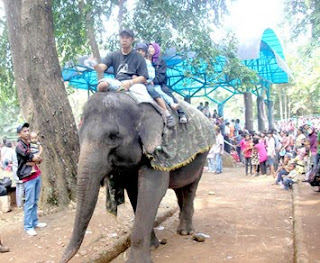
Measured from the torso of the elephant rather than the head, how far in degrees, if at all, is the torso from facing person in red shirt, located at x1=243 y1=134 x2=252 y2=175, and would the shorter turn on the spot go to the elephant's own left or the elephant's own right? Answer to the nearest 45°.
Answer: approximately 180°

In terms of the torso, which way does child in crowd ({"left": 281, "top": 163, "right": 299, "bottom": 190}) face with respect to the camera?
to the viewer's left

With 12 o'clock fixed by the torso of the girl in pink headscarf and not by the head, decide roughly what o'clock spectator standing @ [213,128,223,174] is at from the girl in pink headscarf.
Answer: The spectator standing is roughly at 5 o'clock from the girl in pink headscarf.

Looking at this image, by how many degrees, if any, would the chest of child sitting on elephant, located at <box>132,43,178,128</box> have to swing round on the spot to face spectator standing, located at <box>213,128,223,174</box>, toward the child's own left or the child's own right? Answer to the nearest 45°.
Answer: approximately 135° to the child's own right

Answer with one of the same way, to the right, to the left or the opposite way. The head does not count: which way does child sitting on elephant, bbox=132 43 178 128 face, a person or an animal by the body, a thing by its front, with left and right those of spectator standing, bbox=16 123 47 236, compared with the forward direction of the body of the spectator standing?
to the right

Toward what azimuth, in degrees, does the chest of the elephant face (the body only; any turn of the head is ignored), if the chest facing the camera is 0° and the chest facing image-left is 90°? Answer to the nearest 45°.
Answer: approximately 45°

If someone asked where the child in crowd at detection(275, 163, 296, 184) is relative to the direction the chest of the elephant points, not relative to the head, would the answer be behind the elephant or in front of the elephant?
behind

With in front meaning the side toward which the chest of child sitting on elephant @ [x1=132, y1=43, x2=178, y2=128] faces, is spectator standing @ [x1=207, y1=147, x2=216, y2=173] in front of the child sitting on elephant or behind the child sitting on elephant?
behind

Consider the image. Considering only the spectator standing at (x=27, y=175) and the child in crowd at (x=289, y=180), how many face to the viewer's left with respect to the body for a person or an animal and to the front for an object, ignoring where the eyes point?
1

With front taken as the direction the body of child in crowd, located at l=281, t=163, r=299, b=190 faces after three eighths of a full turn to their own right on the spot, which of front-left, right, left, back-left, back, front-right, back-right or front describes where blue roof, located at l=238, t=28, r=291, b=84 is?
front-left

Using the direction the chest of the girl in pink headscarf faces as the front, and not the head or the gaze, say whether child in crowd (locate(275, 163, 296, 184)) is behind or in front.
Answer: behind

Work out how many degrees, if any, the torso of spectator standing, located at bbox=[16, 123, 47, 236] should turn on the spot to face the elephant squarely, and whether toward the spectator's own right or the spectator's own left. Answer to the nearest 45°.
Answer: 0° — they already face it
